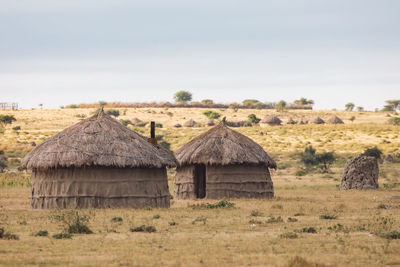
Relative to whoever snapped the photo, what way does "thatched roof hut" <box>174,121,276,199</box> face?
facing the viewer and to the left of the viewer

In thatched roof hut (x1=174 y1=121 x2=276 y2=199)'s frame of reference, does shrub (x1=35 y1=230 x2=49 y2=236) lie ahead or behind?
ahead

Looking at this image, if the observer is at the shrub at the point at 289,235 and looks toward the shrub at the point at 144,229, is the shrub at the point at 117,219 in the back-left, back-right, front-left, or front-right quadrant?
front-right

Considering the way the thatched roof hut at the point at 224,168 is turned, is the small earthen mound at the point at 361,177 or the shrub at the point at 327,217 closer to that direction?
the shrub

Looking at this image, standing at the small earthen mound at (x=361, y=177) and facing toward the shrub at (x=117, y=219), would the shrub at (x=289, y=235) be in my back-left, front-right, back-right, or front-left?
front-left

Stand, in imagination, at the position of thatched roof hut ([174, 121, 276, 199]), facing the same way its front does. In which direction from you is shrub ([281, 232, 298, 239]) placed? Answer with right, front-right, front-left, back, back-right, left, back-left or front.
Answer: front-left

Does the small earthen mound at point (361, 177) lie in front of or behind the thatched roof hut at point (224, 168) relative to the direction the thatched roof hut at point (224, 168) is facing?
behind

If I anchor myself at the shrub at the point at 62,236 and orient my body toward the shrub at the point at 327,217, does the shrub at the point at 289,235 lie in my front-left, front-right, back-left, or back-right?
front-right

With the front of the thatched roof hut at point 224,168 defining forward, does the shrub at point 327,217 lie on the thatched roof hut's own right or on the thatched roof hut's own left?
on the thatched roof hut's own left

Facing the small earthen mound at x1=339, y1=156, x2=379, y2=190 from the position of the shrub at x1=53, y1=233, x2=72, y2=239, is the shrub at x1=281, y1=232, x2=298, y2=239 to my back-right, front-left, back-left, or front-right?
front-right

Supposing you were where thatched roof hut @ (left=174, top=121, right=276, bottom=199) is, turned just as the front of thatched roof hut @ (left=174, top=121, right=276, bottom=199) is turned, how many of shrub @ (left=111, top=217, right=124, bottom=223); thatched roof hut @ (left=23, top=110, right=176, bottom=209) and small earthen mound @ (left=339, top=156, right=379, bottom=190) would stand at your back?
1
